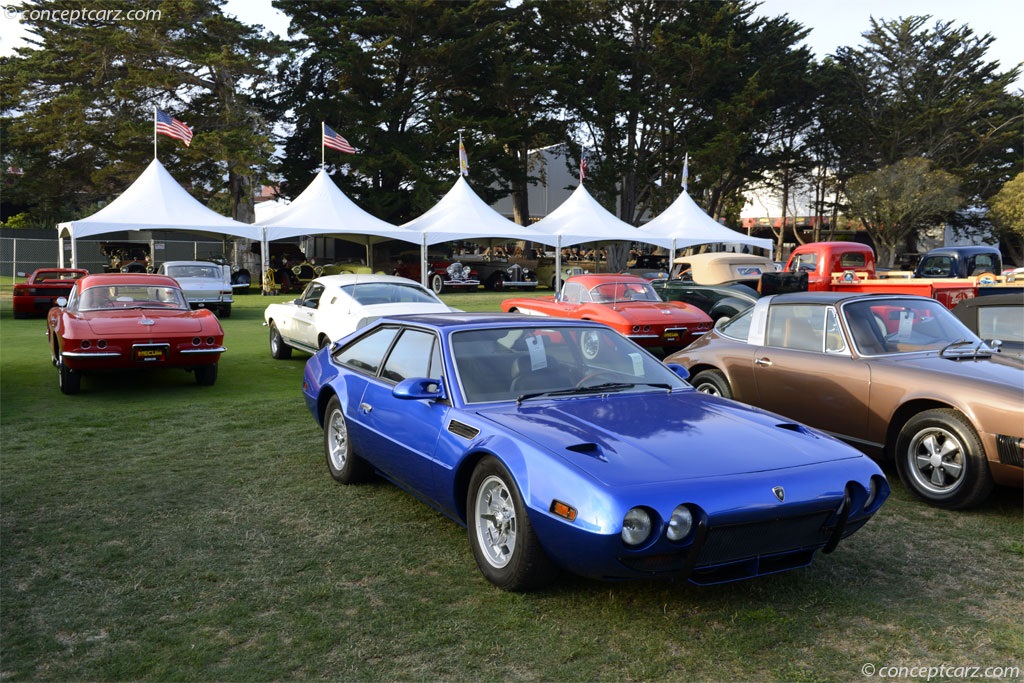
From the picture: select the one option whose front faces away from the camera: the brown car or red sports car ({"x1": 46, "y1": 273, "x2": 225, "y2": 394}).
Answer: the red sports car

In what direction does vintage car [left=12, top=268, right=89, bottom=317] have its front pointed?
away from the camera

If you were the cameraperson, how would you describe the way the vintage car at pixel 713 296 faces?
facing away from the viewer and to the left of the viewer

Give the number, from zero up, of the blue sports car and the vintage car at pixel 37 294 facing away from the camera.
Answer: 1

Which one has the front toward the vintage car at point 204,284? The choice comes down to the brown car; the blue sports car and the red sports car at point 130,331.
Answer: the red sports car

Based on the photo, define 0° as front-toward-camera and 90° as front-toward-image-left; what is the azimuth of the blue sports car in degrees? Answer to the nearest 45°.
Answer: approximately 315°

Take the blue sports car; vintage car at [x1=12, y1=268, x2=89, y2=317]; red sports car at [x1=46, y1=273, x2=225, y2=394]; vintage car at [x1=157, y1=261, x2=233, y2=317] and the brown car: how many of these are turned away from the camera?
3

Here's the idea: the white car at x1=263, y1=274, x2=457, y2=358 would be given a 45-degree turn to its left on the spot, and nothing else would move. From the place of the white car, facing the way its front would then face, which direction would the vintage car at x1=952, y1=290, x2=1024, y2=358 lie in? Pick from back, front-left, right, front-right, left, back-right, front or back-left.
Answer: back-left

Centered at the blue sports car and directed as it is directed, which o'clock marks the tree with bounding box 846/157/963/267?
The tree is roughly at 8 o'clock from the blue sports car.

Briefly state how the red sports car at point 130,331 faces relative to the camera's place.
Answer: facing away from the viewer
